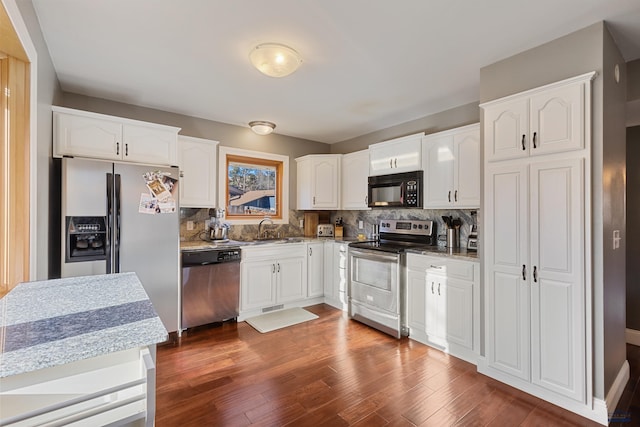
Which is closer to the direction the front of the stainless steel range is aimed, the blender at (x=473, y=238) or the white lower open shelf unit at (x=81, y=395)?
the white lower open shelf unit

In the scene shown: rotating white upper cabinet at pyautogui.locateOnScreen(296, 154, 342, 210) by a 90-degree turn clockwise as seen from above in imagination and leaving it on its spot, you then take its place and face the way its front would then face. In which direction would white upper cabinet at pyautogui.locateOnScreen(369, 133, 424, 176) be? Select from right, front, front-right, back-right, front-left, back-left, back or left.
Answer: back-left

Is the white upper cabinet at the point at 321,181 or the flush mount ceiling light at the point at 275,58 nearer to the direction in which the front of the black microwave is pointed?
the flush mount ceiling light

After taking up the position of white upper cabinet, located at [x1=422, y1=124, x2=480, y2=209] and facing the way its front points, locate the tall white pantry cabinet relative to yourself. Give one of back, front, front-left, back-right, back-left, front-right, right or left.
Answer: left

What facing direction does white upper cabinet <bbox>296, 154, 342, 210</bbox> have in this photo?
toward the camera

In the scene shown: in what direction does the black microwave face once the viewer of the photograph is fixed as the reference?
facing the viewer and to the left of the viewer

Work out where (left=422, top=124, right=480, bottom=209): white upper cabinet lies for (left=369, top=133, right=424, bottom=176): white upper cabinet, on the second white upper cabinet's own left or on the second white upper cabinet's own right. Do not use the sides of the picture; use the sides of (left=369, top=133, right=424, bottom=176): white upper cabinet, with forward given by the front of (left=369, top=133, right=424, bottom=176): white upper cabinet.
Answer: on the second white upper cabinet's own left

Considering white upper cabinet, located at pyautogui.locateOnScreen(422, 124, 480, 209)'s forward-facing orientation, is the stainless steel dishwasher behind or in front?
in front

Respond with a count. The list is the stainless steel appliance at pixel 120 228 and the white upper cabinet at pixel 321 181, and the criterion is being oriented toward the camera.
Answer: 2

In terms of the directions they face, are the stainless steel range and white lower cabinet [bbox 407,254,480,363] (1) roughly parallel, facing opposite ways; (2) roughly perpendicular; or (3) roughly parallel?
roughly parallel

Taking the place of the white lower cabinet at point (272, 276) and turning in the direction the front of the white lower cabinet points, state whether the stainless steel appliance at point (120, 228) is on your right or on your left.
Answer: on your right

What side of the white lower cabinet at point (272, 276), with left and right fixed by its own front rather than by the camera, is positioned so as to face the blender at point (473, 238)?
front

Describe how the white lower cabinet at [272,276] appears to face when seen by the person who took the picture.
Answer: facing the viewer and to the right of the viewer

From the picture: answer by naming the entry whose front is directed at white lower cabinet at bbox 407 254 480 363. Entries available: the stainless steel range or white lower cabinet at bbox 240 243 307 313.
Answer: white lower cabinet at bbox 240 243 307 313

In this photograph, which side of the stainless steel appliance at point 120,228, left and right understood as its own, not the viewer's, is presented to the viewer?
front
